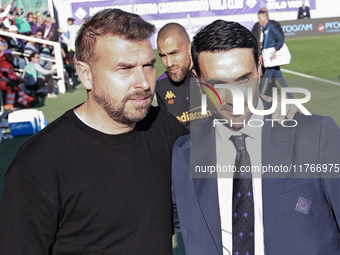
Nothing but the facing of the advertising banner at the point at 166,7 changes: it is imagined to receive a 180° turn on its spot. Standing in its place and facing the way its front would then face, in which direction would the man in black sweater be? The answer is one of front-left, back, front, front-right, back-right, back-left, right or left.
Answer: back

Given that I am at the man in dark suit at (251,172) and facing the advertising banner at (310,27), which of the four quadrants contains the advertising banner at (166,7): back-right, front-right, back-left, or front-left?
front-left

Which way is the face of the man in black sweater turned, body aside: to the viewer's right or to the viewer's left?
to the viewer's right

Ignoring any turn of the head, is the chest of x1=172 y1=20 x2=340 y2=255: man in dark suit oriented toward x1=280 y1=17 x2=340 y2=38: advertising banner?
no

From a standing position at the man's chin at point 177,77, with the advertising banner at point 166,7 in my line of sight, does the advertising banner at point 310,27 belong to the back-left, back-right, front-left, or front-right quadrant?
front-right

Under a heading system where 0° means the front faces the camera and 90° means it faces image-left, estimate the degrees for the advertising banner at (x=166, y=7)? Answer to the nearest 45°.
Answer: approximately 0°

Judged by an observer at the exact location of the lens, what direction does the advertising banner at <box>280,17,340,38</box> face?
facing the viewer

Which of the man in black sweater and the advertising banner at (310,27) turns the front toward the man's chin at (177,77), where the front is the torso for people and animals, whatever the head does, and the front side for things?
the advertising banner

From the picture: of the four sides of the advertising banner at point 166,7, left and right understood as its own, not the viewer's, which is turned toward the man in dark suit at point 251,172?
front

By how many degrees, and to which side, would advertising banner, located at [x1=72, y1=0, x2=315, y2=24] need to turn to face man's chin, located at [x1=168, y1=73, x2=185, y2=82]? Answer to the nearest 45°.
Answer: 0° — it already faces it

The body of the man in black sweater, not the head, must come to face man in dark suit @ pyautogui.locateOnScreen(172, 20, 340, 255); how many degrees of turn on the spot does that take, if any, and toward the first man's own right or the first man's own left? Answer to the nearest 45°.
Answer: approximately 45° to the first man's own left

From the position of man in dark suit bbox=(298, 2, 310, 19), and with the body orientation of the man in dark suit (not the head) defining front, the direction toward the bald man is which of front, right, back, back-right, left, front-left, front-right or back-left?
front

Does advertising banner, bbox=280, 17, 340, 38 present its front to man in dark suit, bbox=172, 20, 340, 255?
yes

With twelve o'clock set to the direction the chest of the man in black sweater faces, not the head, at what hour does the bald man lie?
The bald man is roughly at 8 o'clock from the man in black sweater.

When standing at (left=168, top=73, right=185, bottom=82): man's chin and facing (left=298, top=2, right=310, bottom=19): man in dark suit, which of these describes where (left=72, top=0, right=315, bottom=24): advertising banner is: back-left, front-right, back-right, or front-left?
front-left

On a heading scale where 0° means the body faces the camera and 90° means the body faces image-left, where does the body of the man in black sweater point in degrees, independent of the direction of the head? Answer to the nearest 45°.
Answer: approximately 315°

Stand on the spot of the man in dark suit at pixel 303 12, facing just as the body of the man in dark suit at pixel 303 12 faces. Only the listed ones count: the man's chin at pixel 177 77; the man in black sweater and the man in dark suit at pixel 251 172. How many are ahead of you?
3

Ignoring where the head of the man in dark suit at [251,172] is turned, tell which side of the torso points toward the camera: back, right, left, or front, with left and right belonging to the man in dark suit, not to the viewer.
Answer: front

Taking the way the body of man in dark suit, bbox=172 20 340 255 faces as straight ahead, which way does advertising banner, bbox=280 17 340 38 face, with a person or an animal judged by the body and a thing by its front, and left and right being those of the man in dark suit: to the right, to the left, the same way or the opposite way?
the same way

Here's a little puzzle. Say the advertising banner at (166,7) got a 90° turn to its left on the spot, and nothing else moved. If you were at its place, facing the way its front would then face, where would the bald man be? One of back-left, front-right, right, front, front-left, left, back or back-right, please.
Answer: right
